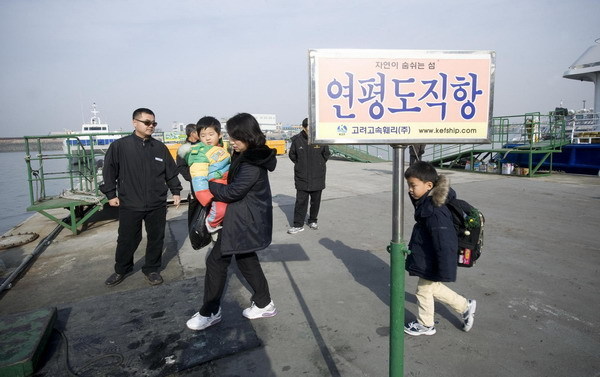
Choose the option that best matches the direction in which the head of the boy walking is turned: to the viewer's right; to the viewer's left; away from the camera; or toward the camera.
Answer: to the viewer's left

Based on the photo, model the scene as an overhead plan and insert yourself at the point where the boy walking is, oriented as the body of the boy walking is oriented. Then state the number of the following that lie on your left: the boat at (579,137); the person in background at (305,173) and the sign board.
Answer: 1

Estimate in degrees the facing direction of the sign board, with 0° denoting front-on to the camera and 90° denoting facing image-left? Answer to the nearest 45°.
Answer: approximately 0°

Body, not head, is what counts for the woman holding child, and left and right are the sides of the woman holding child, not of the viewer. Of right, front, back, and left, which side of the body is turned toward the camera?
left

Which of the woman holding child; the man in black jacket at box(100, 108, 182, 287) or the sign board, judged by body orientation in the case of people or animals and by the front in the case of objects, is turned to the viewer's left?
the woman holding child

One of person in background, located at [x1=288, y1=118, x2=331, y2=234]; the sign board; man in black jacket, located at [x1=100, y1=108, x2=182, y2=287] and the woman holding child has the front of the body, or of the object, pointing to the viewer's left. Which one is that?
the woman holding child

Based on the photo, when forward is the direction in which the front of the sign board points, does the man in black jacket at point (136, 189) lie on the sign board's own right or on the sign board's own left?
on the sign board's own right

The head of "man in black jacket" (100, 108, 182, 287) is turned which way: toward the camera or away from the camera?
toward the camera

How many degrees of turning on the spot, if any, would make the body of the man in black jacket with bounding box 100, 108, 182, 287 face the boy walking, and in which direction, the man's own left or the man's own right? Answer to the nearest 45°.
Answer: approximately 45° to the man's own left

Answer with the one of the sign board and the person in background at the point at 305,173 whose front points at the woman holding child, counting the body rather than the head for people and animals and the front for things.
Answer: the person in background

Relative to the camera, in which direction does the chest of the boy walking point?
to the viewer's left

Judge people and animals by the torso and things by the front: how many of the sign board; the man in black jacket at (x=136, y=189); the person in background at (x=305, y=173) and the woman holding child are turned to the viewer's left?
1

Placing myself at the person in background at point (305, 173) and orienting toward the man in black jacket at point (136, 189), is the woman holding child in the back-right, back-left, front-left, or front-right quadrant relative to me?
front-left

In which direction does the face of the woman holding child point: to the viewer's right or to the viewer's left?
to the viewer's left

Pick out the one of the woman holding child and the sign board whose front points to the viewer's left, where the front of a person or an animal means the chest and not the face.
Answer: the woman holding child
